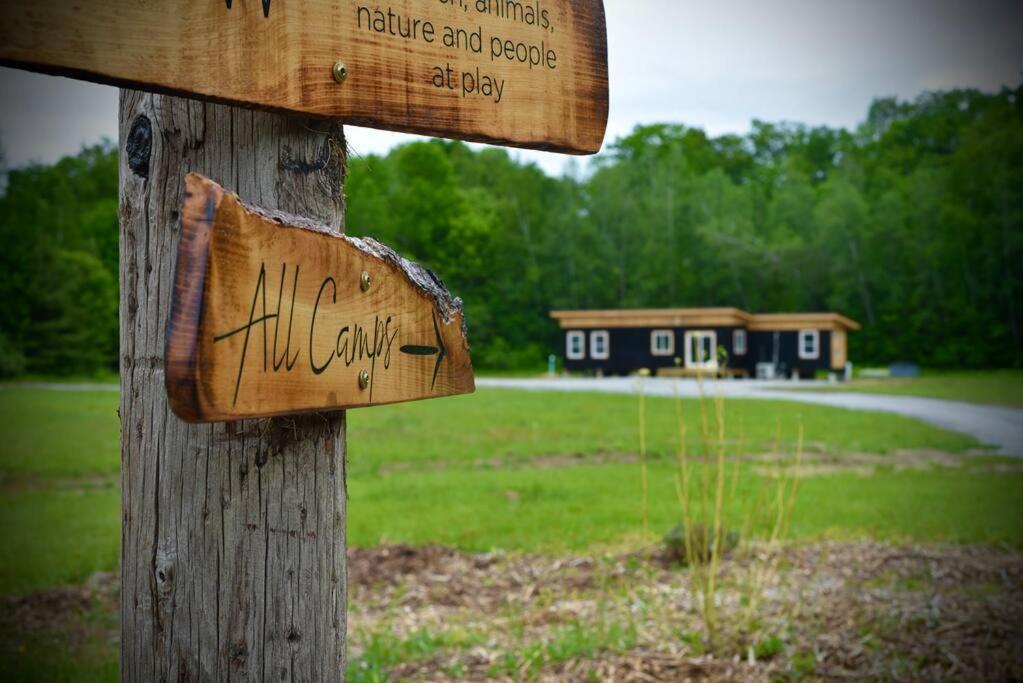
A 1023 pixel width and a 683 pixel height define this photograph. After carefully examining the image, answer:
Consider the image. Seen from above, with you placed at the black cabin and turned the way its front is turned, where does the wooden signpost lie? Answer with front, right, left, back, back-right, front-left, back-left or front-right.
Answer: front

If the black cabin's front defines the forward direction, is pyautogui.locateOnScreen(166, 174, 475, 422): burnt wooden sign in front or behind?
in front

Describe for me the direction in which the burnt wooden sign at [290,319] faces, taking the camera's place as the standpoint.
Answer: facing the viewer and to the right of the viewer

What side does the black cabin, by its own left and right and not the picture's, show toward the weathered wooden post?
front

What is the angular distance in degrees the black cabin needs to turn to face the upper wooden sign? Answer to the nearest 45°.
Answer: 0° — it already faces it

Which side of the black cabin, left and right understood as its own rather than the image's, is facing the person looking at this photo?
front

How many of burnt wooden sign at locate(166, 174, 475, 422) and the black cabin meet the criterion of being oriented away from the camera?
0
